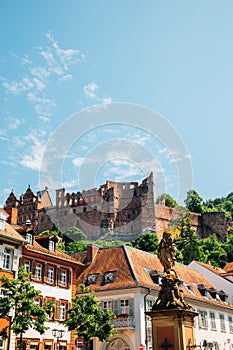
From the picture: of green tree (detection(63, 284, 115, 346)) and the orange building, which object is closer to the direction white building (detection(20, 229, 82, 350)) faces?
the green tree

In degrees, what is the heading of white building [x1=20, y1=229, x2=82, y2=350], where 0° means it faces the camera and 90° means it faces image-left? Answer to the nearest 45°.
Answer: approximately 315°

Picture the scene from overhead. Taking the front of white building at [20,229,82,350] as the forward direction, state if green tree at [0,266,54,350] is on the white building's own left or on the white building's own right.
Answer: on the white building's own right

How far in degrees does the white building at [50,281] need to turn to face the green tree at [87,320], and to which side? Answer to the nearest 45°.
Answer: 0° — it already faces it
